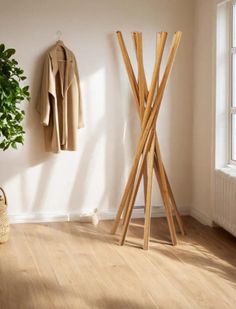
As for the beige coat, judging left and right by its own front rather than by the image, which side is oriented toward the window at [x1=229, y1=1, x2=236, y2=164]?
left

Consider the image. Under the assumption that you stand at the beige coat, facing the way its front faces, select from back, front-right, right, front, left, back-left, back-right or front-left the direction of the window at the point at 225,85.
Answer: left

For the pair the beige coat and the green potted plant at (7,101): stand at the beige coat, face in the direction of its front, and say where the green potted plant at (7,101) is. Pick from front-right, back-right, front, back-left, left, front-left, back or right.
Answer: front-right

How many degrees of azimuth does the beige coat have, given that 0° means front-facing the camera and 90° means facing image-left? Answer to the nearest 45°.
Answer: approximately 0°

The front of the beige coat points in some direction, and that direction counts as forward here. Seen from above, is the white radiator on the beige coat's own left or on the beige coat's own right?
on the beige coat's own left

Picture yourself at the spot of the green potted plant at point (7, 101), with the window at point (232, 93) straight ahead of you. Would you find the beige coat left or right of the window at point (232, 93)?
left

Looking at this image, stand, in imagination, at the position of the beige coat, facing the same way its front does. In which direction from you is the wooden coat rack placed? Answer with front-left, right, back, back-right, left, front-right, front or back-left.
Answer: front-left
